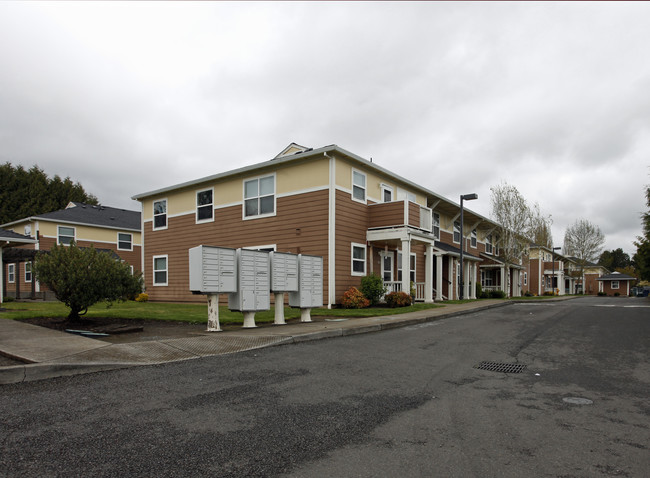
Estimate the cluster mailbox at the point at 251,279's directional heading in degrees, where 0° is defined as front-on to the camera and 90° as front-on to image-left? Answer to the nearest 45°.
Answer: approximately 315°

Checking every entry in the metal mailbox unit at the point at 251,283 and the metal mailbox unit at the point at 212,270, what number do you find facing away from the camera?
0

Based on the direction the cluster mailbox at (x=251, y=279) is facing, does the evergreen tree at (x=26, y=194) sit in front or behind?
behind

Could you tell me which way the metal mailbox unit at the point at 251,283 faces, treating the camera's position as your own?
facing the viewer and to the right of the viewer
